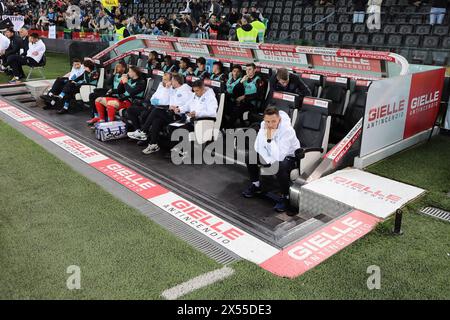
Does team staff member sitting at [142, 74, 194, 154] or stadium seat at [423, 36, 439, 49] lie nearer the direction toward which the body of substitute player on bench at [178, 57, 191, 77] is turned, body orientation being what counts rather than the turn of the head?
the team staff member sitting

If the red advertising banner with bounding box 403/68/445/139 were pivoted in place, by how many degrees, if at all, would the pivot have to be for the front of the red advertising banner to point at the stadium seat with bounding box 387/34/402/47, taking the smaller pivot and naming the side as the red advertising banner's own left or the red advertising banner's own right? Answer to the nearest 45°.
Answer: approximately 180°

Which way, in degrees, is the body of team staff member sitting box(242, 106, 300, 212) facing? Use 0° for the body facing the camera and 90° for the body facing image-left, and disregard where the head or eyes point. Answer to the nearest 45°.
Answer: approximately 45°

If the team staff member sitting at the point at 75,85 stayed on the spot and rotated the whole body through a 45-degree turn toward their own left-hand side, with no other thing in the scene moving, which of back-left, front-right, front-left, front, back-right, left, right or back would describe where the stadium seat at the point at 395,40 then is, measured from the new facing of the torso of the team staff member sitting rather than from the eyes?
left
